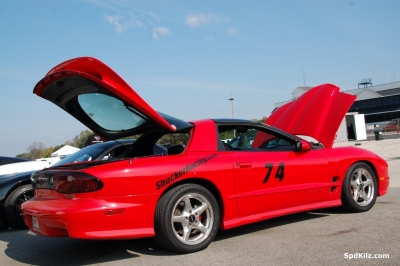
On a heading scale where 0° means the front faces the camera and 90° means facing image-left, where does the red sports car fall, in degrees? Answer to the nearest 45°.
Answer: approximately 225°
